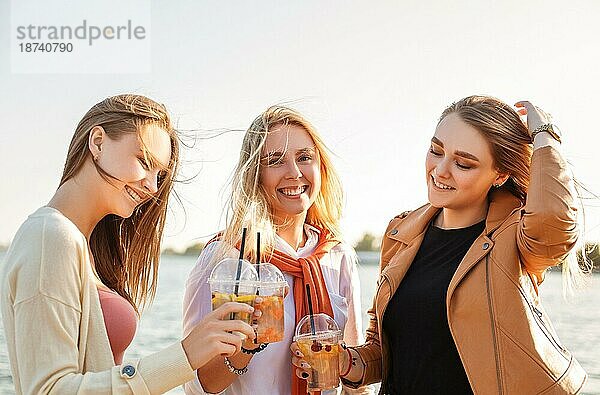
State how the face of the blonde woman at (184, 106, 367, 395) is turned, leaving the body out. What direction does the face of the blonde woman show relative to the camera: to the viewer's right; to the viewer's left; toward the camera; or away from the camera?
toward the camera

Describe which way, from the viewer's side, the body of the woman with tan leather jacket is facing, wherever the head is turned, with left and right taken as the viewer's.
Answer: facing the viewer and to the left of the viewer

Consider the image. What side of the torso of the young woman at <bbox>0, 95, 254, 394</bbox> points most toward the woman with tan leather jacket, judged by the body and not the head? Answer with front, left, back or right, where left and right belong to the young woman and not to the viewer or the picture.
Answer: front

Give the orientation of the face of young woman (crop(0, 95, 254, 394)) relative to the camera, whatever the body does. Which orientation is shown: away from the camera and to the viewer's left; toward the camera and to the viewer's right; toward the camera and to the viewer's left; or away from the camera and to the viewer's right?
toward the camera and to the viewer's right

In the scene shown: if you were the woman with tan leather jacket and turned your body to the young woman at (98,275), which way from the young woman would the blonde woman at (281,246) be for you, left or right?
right

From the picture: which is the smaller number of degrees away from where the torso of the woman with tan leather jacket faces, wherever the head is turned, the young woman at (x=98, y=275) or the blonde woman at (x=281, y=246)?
the young woman

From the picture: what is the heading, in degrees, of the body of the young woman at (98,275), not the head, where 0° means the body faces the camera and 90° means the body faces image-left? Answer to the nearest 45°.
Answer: approximately 270°

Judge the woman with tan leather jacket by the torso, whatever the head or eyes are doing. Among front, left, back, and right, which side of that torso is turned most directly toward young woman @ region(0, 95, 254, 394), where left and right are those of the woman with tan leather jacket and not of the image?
front

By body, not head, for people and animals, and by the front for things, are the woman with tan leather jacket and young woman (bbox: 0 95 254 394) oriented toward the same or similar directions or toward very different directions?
very different directions

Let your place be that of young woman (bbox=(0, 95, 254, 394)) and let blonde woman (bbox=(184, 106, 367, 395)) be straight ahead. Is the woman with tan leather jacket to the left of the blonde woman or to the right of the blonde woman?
right

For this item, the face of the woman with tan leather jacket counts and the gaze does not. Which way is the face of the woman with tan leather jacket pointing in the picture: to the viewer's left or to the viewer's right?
to the viewer's left

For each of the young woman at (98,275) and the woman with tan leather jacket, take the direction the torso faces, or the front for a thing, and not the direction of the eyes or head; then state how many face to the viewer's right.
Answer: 1
